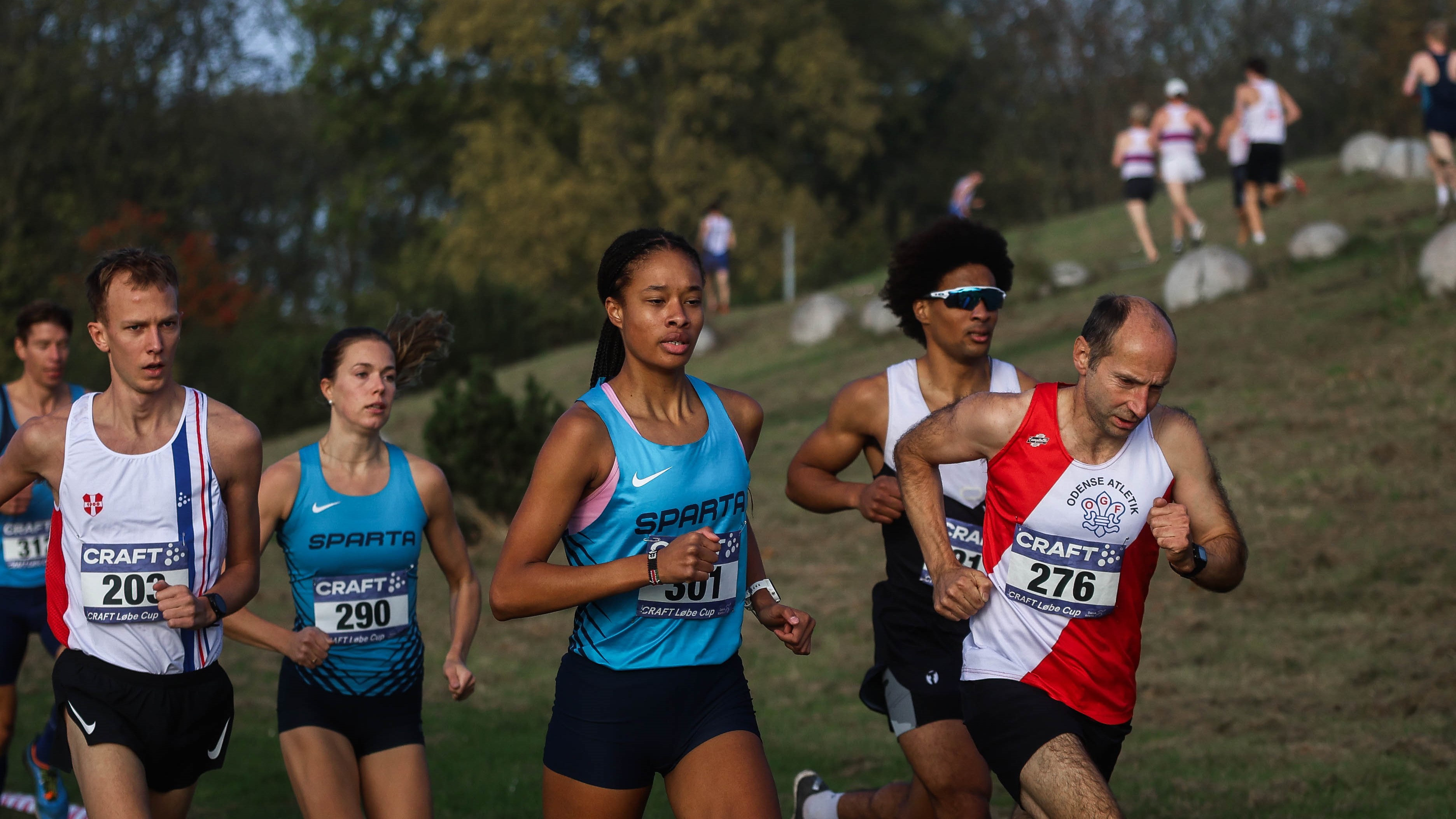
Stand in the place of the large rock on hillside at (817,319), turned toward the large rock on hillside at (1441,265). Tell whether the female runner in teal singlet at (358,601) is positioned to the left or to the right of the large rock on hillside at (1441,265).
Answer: right

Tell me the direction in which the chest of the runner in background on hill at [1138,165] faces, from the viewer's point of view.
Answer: away from the camera

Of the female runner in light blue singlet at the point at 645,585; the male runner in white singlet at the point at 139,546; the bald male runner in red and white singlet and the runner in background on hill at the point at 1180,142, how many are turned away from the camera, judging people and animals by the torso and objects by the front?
1

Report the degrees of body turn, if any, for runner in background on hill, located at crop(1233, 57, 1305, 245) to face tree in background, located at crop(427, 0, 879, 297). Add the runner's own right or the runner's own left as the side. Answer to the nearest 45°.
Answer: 0° — they already face it

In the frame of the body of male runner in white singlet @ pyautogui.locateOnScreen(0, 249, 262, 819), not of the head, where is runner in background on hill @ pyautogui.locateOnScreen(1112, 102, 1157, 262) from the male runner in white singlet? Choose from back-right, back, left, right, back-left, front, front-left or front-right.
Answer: back-left

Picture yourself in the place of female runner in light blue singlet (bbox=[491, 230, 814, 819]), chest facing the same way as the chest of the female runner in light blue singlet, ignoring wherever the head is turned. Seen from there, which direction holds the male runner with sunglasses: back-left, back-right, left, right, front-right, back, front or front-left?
left

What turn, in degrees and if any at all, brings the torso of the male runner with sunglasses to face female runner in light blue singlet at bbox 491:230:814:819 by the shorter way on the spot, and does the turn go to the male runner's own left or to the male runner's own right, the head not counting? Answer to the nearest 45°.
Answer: approximately 90° to the male runner's own right

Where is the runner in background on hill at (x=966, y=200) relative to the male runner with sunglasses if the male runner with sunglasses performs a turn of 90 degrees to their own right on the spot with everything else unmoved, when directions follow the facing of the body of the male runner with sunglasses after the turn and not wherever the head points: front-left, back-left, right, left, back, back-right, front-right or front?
back-right
